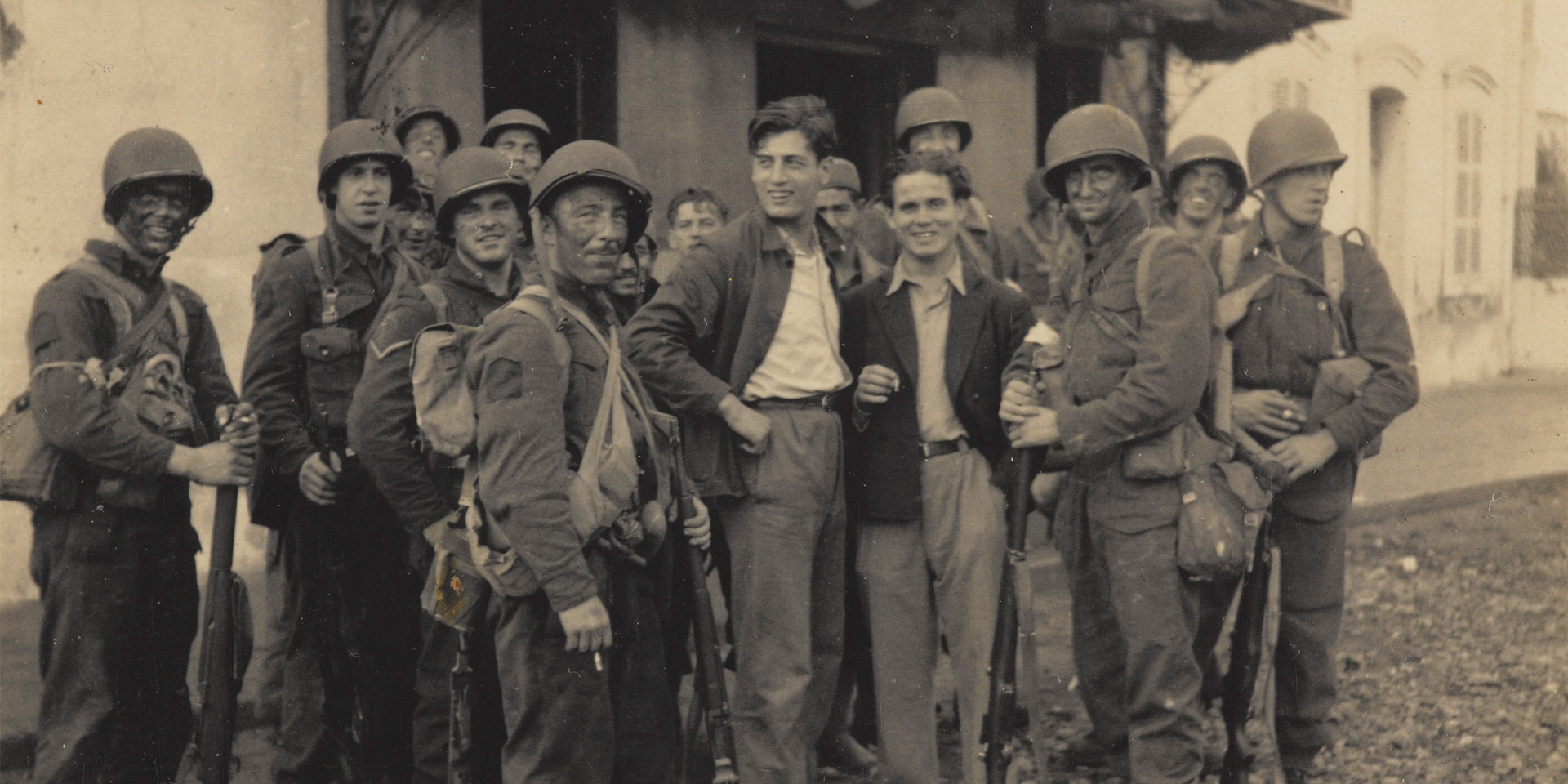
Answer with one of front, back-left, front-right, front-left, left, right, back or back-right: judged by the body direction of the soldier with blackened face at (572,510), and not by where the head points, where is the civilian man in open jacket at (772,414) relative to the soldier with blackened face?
left

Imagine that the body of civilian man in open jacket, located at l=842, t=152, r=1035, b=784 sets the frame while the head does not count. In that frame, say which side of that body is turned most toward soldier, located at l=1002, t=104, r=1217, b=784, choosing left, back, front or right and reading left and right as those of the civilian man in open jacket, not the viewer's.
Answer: left

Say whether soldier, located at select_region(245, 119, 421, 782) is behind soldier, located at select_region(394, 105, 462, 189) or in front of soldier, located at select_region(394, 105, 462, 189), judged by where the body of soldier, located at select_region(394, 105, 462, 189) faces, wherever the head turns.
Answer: in front

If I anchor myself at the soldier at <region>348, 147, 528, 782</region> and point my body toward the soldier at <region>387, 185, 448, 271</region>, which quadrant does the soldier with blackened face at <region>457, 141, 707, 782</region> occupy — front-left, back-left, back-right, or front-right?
back-right

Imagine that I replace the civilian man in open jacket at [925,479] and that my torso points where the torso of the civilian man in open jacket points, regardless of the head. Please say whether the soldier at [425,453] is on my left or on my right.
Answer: on my right

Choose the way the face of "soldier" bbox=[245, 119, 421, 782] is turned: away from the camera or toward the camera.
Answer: toward the camera

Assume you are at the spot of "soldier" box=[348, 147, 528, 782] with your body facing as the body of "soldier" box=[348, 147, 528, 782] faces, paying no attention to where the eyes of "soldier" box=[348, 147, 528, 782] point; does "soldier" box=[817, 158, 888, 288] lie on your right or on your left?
on your left

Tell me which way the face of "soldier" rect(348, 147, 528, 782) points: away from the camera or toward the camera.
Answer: toward the camera

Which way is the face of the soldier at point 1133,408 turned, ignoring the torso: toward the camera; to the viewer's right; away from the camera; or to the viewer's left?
toward the camera

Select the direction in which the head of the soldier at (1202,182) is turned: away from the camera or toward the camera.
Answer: toward the camera

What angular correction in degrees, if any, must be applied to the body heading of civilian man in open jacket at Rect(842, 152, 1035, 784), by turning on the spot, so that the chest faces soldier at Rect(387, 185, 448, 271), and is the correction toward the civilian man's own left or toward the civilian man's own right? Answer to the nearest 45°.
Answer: approximately 90° to the civilian man's own right

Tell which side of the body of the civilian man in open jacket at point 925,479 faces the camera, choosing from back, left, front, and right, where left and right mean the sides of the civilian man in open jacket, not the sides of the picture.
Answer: front

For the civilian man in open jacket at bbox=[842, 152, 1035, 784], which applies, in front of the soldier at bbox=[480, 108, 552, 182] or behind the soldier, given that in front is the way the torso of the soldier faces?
in front

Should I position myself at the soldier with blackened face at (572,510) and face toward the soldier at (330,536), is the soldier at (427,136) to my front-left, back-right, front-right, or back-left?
front-right

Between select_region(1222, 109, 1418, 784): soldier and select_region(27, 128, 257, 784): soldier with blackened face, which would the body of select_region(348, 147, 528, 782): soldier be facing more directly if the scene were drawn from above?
the soldier

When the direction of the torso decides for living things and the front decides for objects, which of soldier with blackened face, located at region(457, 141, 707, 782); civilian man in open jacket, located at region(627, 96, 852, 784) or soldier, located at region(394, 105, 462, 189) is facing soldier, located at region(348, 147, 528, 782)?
soldier, located at region(394, 105, 462, 189)

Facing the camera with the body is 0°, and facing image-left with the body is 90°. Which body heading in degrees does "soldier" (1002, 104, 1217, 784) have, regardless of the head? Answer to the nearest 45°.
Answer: approximately 45°
